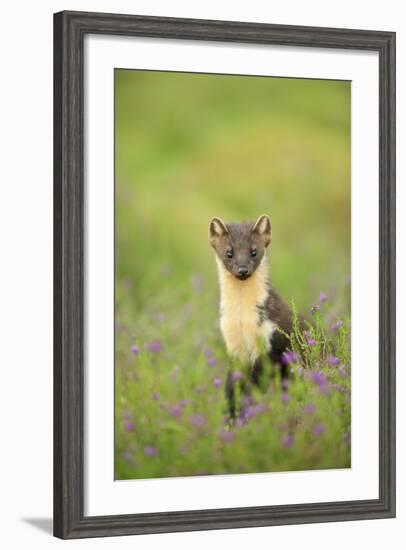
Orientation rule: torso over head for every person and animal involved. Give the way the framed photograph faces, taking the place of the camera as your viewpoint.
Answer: facing the viewer and to the right of the viewer
